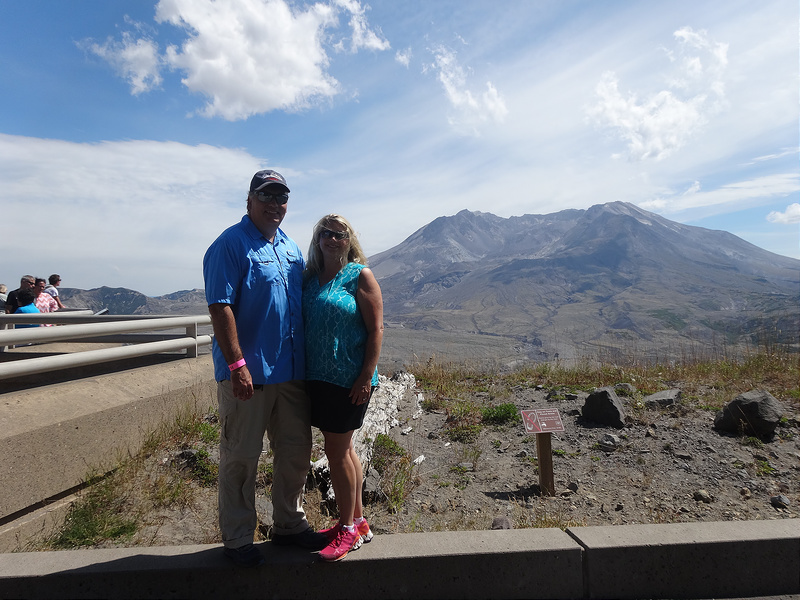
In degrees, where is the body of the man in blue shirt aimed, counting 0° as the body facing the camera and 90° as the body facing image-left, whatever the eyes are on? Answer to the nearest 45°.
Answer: approximately 315°

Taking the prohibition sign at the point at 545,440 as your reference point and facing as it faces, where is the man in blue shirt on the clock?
The man in blue shirt is roughly at 1 o'clock from the prohibition sign.

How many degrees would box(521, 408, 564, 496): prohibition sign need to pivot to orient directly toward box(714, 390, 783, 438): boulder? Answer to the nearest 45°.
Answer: approximately 135° to its left

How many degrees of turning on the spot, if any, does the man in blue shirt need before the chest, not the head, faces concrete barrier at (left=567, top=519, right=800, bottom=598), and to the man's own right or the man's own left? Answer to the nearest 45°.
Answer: approximately 45° to the man's own left

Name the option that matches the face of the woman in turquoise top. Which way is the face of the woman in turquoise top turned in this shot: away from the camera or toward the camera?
toward the camera

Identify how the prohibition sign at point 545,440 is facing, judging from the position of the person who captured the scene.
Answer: facing the viewer

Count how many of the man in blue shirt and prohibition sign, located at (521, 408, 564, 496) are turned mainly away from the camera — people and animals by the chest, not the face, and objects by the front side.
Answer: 0

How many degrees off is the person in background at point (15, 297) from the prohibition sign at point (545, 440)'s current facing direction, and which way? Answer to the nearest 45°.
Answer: approximately 90° to its right

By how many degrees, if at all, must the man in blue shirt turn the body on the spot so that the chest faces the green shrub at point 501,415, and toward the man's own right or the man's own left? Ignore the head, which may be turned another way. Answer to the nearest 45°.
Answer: approximately 90° to the man's own left

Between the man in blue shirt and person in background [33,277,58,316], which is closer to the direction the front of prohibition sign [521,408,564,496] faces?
the man in blue shirt

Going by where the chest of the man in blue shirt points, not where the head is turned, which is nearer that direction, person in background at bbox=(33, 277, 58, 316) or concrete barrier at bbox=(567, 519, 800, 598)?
the concrete barrier
